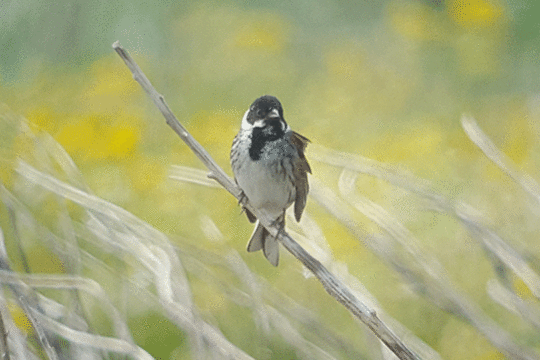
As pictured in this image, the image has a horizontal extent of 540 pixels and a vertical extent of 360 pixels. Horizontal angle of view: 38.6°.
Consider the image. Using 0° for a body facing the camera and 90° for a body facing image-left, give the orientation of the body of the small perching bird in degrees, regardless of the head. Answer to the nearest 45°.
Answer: approximately 0°
